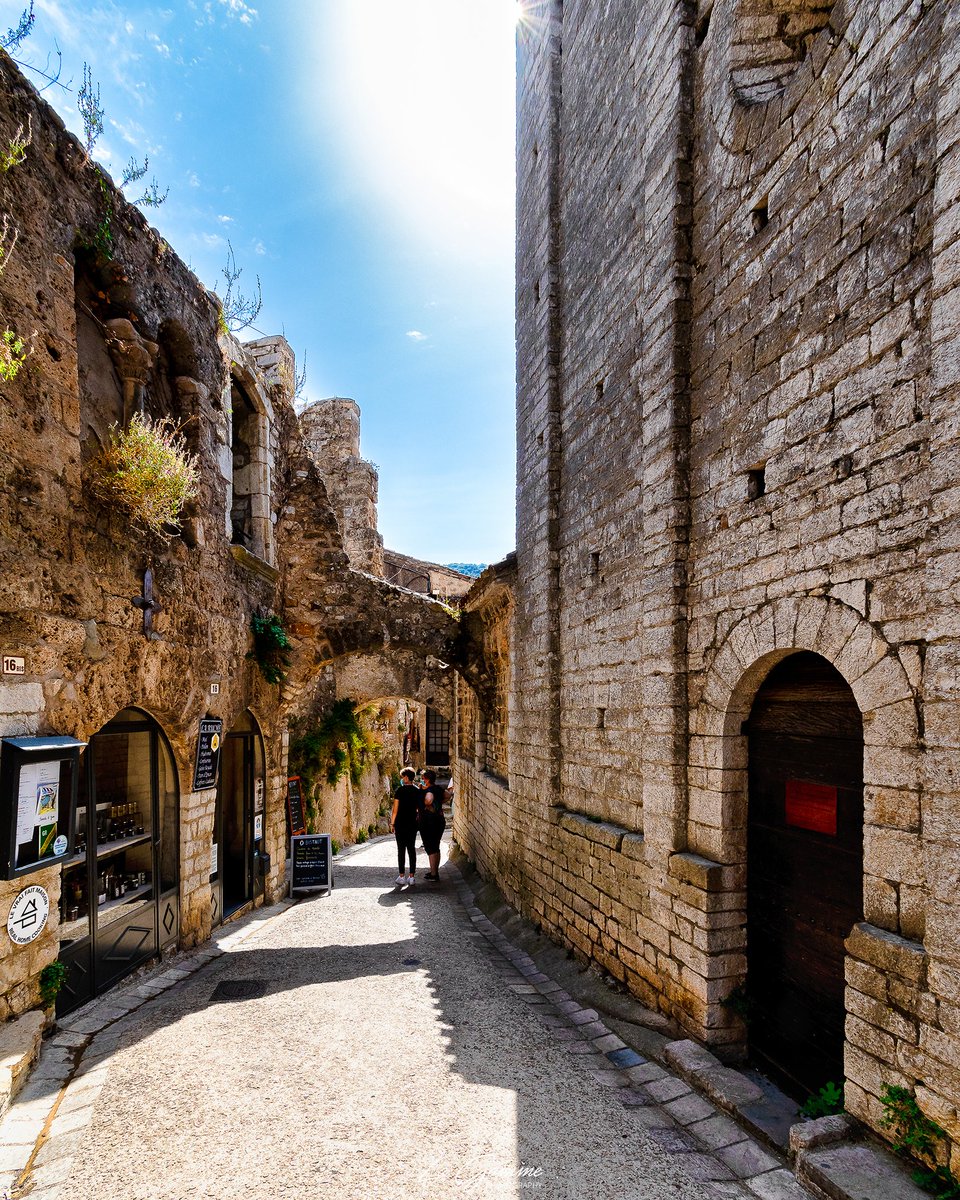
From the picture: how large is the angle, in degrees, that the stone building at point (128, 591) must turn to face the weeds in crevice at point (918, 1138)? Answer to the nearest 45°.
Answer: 0° — it already faces it

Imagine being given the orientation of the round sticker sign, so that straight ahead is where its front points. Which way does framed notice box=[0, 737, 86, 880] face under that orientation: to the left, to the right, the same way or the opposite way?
the same way

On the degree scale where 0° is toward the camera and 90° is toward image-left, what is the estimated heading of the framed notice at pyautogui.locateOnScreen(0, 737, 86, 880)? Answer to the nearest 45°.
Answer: approximately 315°

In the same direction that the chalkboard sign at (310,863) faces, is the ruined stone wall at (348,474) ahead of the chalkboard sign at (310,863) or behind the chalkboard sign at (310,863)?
behind

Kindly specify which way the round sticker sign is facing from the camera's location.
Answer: facing the viewer and to the right of the viewer

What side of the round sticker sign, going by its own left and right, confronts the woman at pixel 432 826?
left

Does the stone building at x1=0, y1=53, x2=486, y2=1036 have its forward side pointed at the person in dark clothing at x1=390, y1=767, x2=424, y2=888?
no

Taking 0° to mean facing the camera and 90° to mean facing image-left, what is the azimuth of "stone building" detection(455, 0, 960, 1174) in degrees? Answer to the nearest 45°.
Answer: approximately 45°

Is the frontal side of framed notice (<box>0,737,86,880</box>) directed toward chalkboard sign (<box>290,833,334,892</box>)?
no

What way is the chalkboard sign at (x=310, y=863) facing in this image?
toward the camera

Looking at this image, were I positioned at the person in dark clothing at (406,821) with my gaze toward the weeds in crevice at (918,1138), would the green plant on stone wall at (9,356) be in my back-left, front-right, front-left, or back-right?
front-right

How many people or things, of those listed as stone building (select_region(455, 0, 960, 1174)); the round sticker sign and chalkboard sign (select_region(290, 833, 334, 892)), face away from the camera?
0

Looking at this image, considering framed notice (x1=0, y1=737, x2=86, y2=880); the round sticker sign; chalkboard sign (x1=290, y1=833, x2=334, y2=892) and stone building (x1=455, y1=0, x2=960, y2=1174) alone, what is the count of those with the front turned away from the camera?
0
